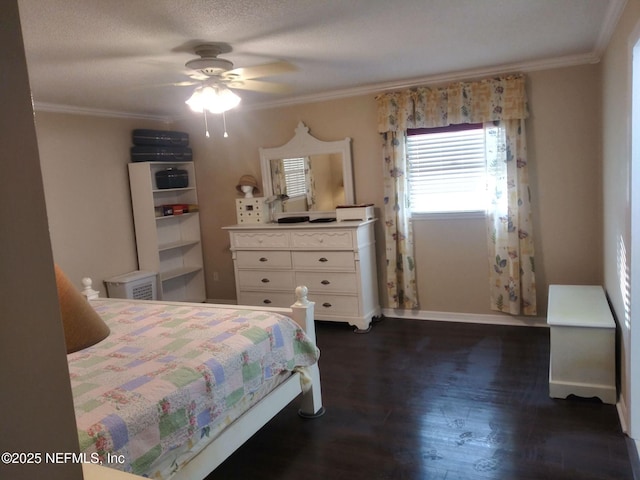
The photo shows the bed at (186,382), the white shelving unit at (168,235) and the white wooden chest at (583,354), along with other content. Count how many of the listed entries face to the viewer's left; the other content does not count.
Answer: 1

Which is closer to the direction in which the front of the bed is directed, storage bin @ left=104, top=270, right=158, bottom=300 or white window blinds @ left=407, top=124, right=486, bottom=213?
the white window blinds

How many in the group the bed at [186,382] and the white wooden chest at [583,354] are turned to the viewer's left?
1

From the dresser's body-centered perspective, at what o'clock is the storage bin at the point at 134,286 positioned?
The storage bin is roughly at 2 o'clock from the dresser.

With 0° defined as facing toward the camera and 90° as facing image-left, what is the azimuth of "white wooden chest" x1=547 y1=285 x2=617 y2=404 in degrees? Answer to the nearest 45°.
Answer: approximately 90°

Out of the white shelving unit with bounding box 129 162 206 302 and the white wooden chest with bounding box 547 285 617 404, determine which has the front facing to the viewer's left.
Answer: the white wooden chest

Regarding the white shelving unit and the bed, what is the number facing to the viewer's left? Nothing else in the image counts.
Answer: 0

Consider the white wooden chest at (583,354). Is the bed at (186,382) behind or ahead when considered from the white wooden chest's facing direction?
ahead

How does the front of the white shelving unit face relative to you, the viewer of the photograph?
facing the viewer and to the right of the viewer

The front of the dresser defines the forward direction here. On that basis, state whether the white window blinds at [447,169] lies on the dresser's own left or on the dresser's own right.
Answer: on the dresser's own left
